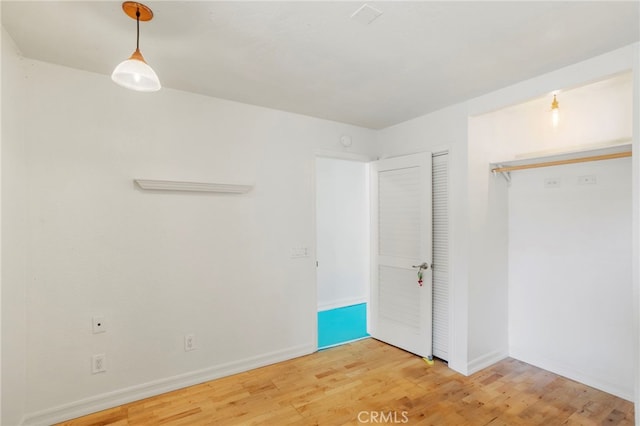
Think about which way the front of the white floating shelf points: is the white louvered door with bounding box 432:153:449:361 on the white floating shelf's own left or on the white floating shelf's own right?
on the white floating shelf's own left

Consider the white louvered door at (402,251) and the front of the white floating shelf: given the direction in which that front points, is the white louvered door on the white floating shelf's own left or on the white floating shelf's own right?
on the white floating shelf's own left

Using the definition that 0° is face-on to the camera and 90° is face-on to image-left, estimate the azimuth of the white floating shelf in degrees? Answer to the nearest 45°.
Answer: approximately 0°

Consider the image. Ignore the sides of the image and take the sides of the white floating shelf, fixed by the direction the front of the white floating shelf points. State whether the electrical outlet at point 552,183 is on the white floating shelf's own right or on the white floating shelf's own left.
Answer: on the white floating shelf's own left

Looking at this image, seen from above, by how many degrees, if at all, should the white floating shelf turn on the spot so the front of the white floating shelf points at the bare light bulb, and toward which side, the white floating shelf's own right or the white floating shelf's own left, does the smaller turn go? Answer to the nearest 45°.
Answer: approximately 90° to the white floating shelf's own left
